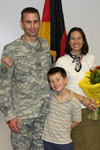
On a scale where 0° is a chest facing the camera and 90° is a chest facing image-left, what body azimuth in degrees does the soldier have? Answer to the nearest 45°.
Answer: approximately 315°

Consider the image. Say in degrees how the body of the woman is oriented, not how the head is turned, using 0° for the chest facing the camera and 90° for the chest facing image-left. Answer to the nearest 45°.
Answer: approximately 0°

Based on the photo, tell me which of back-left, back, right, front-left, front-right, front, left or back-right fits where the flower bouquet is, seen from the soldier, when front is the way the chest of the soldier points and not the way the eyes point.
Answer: front-left
